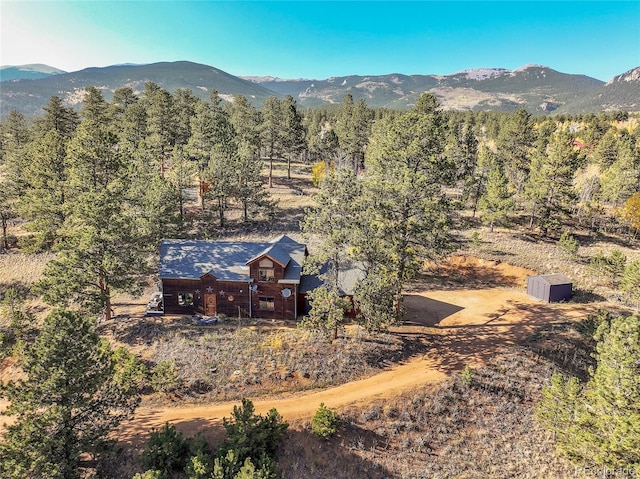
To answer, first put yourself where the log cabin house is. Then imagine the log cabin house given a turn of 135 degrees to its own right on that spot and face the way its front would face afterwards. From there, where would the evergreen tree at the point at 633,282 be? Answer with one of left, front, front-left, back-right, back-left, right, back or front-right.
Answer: back-right

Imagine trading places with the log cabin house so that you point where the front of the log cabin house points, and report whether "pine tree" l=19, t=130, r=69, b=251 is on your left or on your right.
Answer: on your right

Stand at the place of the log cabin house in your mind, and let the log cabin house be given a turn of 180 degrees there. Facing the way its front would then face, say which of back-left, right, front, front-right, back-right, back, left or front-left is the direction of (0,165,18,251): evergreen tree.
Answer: front-left

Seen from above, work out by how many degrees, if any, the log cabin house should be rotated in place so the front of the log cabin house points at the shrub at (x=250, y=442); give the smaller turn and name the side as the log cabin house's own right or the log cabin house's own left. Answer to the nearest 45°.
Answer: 0° — it already faces it

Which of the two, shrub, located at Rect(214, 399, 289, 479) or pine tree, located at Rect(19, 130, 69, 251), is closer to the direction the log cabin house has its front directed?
the shrub

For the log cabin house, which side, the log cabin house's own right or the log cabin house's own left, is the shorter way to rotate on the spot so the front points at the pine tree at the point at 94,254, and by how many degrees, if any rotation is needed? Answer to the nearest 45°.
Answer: approximately 90° to the log cabin house's own right

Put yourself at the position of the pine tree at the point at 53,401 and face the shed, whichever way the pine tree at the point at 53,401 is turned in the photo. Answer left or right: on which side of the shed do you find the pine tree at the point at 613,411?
right

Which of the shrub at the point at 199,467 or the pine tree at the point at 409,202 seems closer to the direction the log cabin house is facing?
the shrub

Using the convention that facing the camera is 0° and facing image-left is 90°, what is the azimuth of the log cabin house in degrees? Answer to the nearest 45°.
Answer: approximately 0°

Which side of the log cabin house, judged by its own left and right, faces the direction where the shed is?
left

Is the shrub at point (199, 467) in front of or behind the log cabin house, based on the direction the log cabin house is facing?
in front

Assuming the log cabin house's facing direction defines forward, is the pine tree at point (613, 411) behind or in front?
in front

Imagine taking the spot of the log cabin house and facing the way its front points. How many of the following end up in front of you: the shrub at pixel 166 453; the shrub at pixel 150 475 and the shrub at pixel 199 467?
3

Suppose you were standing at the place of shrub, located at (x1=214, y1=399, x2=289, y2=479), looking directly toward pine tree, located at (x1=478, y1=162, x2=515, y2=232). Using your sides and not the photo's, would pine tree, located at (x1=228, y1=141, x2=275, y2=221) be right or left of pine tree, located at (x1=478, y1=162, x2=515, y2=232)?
left
